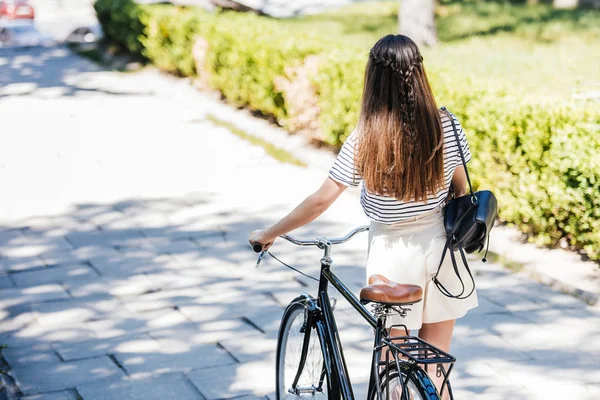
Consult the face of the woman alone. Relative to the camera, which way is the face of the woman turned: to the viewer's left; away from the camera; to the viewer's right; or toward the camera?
away from the camera

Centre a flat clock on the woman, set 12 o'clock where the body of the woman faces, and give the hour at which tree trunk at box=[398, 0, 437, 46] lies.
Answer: The tree trunk is roughly at 12 o'clock from the woman.

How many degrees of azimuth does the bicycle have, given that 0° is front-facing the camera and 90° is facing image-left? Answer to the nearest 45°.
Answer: approximately 135°

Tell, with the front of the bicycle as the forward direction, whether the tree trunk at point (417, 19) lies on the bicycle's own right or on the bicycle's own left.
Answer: on the bicycle's own right

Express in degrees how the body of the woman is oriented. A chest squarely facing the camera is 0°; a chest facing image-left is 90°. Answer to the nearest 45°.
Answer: approximately 180°

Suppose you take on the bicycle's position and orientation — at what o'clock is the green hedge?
The green hedge is roughly at 2 o'clock from the bicycle.

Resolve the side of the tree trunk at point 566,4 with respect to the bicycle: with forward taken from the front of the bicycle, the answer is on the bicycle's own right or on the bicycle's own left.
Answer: on the bicycle's own right

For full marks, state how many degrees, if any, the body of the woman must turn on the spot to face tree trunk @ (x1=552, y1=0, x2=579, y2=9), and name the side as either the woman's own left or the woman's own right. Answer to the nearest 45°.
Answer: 0° — they already face it
